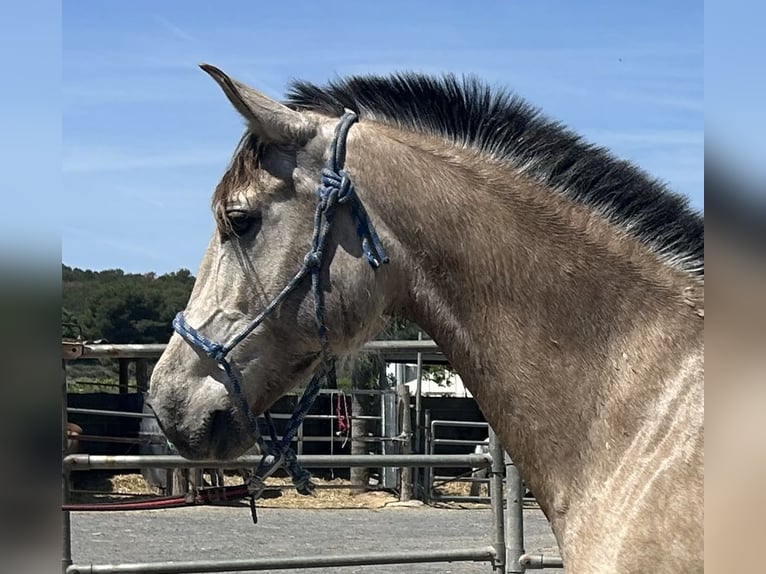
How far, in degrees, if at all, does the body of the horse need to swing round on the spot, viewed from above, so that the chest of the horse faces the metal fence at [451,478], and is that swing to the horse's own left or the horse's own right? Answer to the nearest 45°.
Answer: approximately 90° to the horse's own right

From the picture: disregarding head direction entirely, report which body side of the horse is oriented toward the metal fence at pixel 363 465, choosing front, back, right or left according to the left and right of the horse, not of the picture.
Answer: right

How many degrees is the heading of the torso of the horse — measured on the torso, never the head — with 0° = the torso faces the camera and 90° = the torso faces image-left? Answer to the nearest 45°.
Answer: approximately 90°
